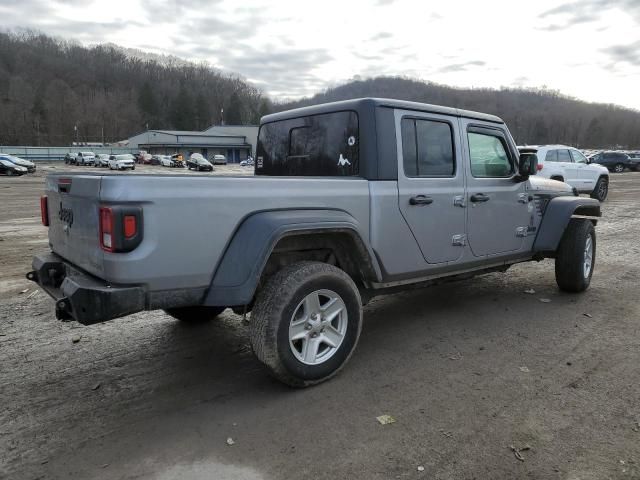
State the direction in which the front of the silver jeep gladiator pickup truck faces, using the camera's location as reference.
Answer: facing away from the viewer and to the right of the viewer

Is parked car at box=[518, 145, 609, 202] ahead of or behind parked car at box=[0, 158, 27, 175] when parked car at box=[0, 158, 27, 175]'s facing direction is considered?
ahead

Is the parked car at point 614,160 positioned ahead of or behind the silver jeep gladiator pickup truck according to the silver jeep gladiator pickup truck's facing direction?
ahead

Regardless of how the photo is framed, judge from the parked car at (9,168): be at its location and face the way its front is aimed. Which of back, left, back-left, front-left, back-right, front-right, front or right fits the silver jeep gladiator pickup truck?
front-right

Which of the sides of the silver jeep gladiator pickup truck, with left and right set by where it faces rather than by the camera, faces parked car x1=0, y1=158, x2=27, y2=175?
left

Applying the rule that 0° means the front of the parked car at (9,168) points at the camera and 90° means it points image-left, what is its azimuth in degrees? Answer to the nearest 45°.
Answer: approximately 315°

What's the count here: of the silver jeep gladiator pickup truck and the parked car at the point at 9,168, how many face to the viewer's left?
0
